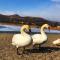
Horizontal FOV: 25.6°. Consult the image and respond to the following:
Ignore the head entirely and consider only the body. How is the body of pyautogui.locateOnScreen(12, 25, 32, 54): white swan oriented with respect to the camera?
to the viewer's right
